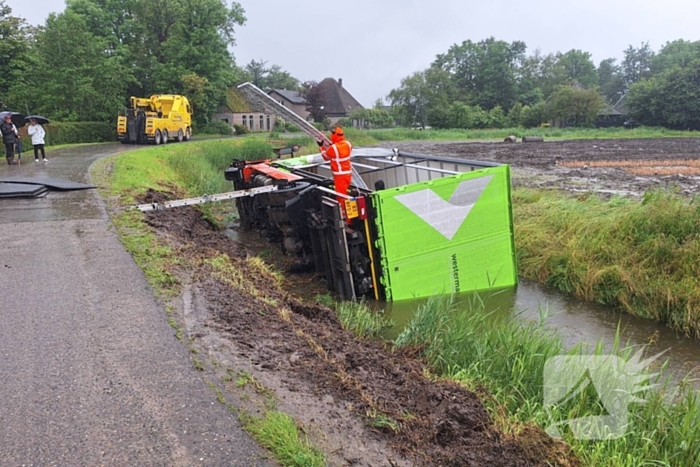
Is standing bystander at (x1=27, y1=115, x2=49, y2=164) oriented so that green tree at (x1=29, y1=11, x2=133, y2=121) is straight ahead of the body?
no

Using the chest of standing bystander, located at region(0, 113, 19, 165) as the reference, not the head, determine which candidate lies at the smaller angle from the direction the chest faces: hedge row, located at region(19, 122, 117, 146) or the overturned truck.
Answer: the overturned truck

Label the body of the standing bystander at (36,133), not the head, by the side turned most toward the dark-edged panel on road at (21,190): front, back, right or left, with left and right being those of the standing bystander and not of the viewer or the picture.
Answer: front

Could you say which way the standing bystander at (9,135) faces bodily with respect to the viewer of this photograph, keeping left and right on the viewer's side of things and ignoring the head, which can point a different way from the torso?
facing the viewer and to the right of the viewer

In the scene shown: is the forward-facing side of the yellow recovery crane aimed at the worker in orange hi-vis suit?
no

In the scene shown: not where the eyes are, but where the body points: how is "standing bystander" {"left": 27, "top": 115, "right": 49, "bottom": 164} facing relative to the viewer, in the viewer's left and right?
facing the viewer

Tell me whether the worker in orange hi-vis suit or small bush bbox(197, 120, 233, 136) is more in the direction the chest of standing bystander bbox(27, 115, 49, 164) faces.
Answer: the worker in orange hi-vis suit
